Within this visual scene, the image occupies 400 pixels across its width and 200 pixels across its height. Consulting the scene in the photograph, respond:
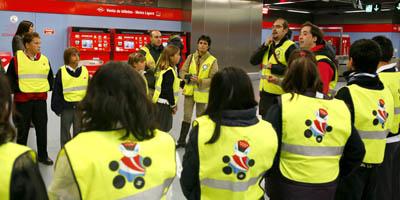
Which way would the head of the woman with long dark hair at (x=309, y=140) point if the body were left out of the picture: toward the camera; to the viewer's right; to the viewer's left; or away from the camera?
away from the camera

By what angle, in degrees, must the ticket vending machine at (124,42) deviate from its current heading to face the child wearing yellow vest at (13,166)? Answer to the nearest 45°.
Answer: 0° — it already faces them

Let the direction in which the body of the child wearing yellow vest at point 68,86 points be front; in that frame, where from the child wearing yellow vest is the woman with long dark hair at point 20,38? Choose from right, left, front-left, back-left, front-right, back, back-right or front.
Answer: back

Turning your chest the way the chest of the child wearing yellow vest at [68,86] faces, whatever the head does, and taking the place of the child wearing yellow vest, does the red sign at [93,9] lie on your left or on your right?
on your left

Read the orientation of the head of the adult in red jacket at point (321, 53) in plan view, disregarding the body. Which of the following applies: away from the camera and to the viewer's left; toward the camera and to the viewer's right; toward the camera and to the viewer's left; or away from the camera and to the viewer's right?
toward the camera and to the viewer's left

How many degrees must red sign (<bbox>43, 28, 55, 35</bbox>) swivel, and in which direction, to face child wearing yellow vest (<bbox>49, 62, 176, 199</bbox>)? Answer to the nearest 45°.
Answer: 0° — it already faces them

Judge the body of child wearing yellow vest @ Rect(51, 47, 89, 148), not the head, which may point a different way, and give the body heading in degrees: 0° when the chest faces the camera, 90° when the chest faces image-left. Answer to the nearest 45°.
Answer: approximately 315°

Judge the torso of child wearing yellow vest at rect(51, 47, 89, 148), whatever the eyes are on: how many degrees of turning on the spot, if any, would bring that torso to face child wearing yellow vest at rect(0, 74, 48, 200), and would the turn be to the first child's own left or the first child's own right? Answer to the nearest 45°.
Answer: approximately 45° to the first child's own right

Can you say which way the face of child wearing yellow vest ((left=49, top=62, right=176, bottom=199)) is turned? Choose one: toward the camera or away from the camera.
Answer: away from the camera

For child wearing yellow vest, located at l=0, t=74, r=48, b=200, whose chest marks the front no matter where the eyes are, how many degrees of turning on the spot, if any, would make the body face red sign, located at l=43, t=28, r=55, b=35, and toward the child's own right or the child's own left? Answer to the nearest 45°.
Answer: approximately 45° to the child's own left

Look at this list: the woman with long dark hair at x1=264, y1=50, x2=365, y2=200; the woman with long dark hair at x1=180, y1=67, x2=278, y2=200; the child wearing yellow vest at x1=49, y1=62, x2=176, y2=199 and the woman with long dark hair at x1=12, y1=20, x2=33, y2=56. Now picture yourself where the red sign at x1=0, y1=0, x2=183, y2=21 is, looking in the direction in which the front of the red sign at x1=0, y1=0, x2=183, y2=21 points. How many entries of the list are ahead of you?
4
